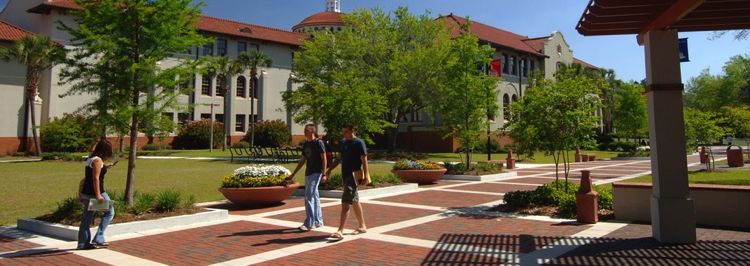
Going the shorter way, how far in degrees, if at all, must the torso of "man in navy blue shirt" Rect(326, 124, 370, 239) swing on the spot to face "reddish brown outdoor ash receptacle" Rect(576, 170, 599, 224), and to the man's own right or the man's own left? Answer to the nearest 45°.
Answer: approximately 135° to the man's own left

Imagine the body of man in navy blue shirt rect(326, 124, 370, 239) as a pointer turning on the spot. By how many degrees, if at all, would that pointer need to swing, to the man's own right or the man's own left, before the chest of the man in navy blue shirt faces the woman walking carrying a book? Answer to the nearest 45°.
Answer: approximately 45° to the man's own right

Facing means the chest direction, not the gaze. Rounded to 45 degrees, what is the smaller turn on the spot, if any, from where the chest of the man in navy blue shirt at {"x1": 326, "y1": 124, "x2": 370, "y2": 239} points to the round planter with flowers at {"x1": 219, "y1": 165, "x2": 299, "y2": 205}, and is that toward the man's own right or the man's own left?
approximately 90° to the man's own right

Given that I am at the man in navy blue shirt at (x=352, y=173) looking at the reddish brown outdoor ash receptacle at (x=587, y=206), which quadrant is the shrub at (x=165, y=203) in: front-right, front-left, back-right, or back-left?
back-left

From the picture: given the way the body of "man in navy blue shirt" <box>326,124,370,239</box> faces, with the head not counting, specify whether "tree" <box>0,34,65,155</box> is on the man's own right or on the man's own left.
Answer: on the man's own right

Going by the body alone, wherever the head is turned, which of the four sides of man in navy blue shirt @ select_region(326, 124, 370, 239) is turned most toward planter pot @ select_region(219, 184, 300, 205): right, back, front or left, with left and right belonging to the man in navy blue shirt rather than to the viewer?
right

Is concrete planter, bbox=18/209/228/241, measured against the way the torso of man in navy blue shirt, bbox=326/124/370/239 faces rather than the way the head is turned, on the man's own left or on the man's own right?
on the man's own right

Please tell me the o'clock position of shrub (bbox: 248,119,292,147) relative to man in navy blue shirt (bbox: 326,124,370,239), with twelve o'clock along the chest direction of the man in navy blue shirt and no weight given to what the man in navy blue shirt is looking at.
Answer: The shrub is roughly at 4 o'clock from the man in navy blue shirt.

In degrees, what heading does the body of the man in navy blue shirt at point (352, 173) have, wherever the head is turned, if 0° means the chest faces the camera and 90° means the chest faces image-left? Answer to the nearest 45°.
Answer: approximately 45°

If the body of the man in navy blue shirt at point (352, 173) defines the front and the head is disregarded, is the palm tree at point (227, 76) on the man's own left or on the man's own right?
on the man's own right

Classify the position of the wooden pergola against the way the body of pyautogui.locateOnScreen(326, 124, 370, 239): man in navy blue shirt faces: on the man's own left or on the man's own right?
on the man's own left

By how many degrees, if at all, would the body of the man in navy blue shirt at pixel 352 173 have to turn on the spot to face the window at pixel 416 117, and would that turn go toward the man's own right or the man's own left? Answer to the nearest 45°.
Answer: approximately 135° to the man's own right
